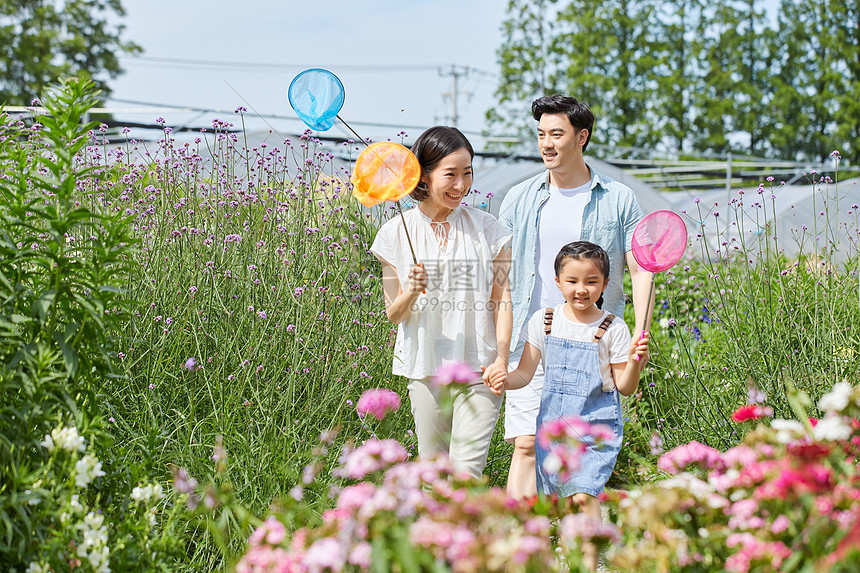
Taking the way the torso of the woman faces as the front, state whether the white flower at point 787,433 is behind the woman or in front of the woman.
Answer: in front

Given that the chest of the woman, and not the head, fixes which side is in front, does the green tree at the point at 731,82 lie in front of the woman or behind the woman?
behind

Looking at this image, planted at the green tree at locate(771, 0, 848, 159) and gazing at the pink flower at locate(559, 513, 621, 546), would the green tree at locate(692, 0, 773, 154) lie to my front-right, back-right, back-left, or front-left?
front-right

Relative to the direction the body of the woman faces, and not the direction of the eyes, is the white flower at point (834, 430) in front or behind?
in front

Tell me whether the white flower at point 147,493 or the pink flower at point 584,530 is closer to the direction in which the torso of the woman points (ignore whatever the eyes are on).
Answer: the pink flower

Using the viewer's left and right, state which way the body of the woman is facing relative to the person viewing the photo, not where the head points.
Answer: facing the viewer

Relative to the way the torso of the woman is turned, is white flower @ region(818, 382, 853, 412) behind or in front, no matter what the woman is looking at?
in front

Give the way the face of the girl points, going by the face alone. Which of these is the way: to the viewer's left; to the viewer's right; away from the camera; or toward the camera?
toward the camera

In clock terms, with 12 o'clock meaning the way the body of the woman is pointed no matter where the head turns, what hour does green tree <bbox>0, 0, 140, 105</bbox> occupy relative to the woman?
The green tree is roughly at 5 o'clock from the woman.

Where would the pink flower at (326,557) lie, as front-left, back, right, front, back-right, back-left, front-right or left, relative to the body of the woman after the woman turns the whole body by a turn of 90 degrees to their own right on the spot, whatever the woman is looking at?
left

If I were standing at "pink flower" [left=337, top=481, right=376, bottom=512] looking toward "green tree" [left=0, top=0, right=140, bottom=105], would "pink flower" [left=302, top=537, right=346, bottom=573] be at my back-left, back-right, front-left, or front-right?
back-left

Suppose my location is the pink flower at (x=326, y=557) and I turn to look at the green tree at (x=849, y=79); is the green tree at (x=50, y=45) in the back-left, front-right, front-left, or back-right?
front-left

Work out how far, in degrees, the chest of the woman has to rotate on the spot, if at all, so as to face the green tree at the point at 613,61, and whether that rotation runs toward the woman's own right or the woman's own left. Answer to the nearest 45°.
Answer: approximately 180°

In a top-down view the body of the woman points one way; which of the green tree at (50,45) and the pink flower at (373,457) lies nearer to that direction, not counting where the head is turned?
the pink flower

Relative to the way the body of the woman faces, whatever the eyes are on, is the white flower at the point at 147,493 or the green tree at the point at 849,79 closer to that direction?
the white flower

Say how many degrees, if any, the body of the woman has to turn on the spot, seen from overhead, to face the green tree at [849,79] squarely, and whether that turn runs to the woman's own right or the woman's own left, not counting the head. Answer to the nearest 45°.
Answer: approximately 135° to the woman's own left

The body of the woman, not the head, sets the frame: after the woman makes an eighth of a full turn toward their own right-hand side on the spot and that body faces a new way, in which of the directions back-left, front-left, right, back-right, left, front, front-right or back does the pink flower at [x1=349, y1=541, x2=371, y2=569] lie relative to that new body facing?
front-left

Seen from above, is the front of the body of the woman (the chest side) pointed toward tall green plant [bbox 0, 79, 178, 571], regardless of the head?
no
